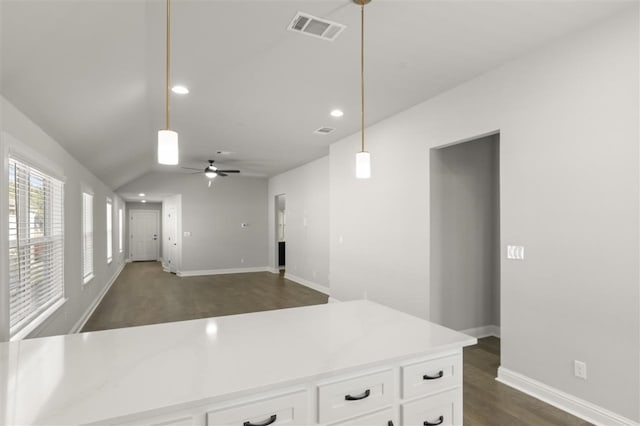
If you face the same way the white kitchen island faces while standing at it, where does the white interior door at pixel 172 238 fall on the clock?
The white interior door is roughly at 7 o'clock from the white kitchen island.

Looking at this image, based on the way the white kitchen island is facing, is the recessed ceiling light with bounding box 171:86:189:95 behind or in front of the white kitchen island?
behind

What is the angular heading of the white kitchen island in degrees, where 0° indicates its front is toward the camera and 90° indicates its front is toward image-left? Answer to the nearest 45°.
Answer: approximately 315°

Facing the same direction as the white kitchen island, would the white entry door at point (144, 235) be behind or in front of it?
behind

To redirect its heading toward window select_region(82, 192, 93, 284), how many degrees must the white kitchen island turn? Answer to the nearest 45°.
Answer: approximately 180°
